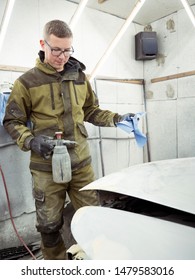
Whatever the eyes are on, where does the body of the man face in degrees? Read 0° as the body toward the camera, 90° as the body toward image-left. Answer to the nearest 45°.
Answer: approximately 315°

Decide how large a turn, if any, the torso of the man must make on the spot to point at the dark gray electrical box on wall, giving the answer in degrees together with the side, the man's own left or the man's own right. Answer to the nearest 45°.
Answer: approximately 90° to the man's own left

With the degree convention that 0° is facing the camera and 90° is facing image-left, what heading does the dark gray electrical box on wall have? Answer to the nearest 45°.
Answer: approximately 315°

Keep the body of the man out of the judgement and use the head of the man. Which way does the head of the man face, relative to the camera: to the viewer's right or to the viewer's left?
to the viewer's right

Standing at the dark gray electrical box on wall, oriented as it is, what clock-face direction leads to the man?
The man is roughly at 2 o'clock from the dark gray electrical box on wall.
